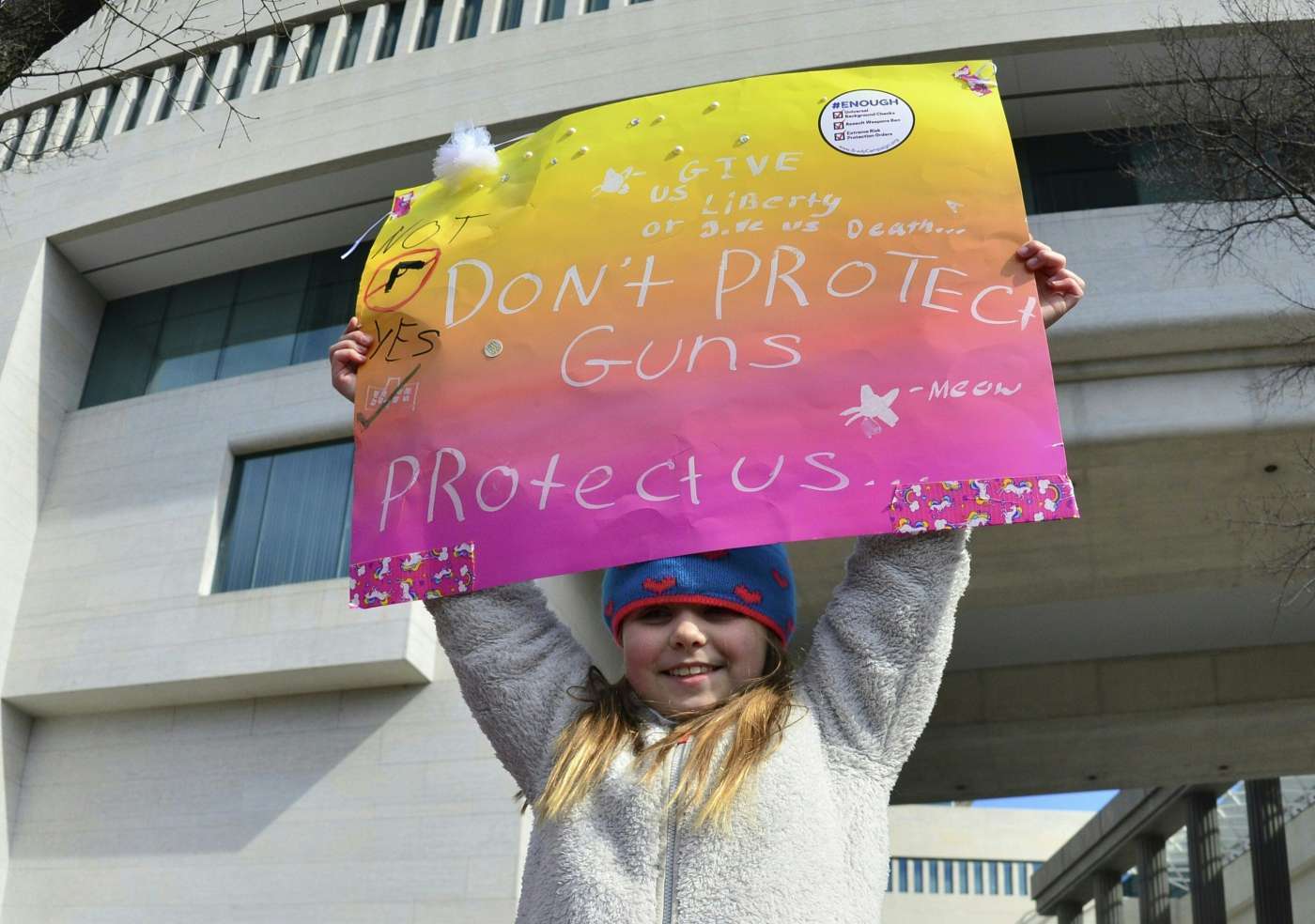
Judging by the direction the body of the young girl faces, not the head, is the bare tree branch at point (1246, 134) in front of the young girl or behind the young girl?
behind

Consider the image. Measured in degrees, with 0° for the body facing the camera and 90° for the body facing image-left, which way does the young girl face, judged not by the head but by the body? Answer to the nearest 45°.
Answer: approximately 0°
